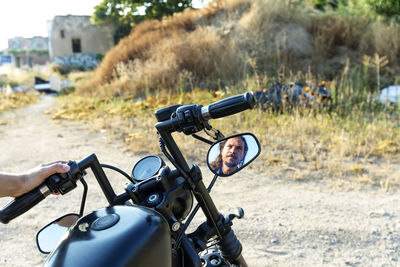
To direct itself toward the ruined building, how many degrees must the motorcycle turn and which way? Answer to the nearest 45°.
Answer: approximately 45° to its left

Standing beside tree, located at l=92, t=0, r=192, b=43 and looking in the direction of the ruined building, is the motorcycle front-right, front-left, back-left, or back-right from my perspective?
back-left

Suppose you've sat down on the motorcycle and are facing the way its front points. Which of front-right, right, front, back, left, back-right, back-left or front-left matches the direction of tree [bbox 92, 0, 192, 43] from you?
front-left

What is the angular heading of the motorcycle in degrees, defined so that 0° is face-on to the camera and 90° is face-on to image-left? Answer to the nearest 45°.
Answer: approximately 225°

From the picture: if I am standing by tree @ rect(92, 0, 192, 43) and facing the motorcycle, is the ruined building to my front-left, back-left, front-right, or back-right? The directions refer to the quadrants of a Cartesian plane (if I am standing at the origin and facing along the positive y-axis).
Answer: back-right
